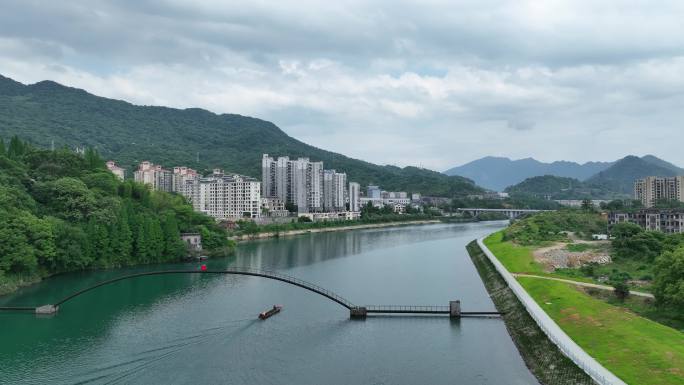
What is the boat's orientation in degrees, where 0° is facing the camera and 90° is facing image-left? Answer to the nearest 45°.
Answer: approximately 225°

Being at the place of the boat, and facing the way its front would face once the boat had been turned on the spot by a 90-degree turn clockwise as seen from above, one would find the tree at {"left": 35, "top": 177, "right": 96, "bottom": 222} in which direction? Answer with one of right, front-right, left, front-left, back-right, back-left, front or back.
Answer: back

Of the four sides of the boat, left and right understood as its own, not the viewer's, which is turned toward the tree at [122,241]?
left

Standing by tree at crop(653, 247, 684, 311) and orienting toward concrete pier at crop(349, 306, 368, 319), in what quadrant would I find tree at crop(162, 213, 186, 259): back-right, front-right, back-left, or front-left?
front-right

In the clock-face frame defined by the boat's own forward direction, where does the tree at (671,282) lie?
The tree is roughly at 2 o'clock from the boat.

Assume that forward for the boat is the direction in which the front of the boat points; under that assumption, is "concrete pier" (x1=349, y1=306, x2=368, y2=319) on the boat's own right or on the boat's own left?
on the boat's own right

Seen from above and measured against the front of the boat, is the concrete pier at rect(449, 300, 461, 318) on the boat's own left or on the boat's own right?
on the boat's own right

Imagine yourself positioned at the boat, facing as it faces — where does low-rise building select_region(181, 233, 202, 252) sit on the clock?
The low-rise building is roughly at 10 o'clock from the boat.
